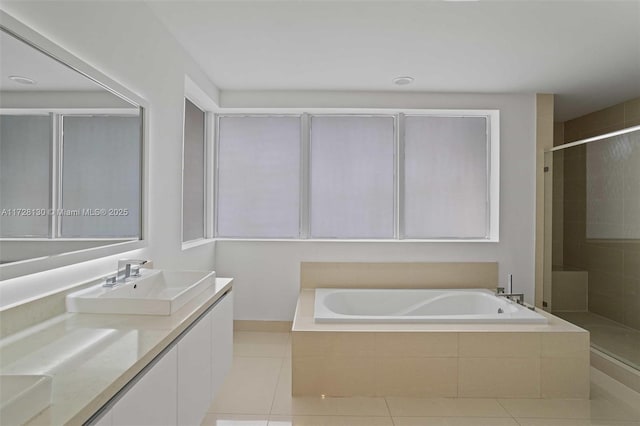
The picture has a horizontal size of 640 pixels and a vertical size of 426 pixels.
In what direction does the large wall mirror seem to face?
to the viewer's right

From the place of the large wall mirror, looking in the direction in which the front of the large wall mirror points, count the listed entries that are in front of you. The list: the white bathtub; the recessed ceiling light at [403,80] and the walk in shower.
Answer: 3

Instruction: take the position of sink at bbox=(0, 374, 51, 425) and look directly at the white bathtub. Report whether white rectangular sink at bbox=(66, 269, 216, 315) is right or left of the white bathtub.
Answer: left

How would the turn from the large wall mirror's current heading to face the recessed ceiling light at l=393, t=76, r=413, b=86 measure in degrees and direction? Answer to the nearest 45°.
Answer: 0° — it already faces it

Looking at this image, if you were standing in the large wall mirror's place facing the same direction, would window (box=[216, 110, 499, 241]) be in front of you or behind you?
in front

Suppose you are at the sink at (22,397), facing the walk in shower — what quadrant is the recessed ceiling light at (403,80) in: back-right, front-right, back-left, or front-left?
front-left

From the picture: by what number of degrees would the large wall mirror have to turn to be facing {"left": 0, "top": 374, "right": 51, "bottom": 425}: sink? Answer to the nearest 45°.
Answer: approximately 90° to its right

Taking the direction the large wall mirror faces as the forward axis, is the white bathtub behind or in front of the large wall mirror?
in front

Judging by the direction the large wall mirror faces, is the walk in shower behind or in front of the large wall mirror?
in front

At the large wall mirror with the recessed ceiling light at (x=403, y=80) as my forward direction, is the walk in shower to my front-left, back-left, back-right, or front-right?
front-right

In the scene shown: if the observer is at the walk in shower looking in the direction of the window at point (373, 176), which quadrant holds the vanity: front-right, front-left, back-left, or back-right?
front-left
